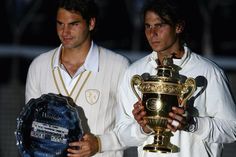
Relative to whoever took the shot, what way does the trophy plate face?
facing the viewer

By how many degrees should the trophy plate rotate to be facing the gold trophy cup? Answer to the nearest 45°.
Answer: approximately 45° to its left

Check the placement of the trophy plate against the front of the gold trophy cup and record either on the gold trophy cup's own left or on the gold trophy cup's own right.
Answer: on the gold trophy cup's own right

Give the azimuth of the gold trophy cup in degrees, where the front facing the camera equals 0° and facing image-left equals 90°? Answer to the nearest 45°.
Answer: approximately 45°

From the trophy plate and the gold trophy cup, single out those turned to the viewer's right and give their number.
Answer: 0
